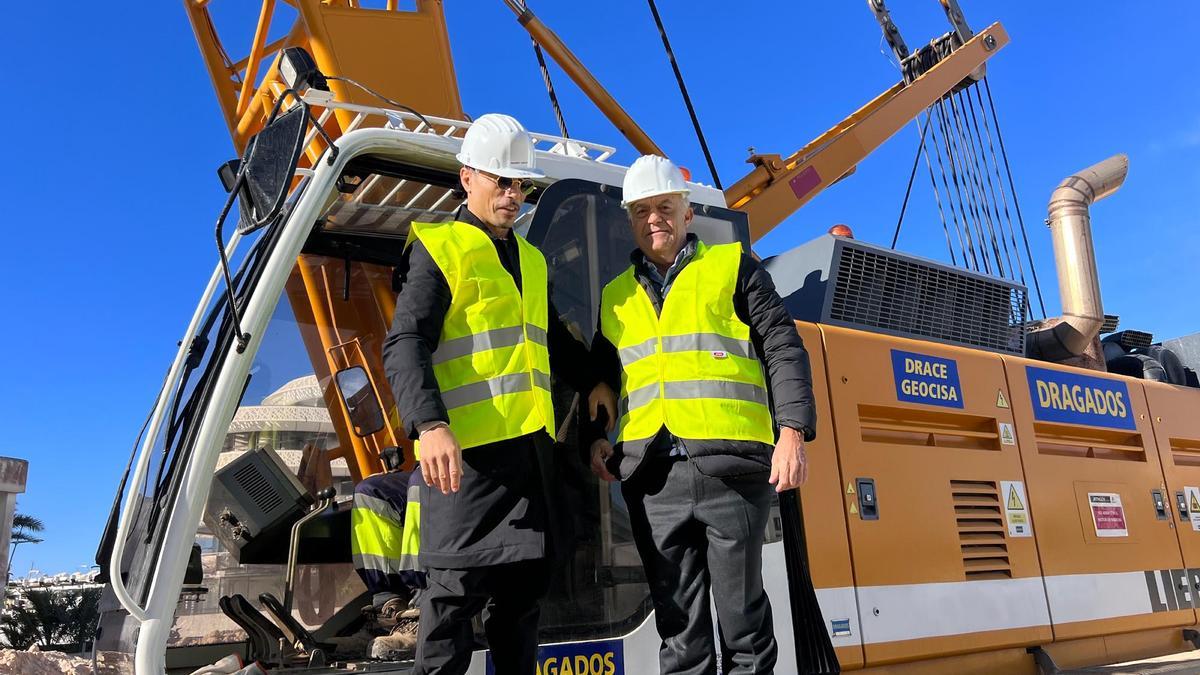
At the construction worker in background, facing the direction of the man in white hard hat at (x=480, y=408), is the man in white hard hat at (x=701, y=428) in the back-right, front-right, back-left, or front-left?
front-left

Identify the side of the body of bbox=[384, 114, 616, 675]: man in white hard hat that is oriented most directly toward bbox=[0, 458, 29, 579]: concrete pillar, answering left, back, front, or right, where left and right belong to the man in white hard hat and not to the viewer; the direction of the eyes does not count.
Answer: back

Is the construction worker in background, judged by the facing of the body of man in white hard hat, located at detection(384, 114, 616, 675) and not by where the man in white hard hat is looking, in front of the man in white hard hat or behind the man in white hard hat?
behind

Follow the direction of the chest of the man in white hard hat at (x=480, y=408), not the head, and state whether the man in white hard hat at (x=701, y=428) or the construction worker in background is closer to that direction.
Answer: the man in white hard hat

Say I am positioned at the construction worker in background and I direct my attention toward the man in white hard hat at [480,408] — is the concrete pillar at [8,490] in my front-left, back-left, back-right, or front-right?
back-right

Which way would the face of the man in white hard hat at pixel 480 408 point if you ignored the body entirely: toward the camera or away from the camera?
toward the camera

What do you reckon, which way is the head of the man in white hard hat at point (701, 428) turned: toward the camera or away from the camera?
toward the camera

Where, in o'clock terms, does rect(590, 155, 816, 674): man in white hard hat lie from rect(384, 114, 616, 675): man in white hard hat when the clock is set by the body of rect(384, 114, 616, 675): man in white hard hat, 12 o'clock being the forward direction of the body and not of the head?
rect(590, 155, 816, 674): man in white hard hat is roughly at 10 o'clock from rect(384, 114, 616, 675): man in white hard hat.
